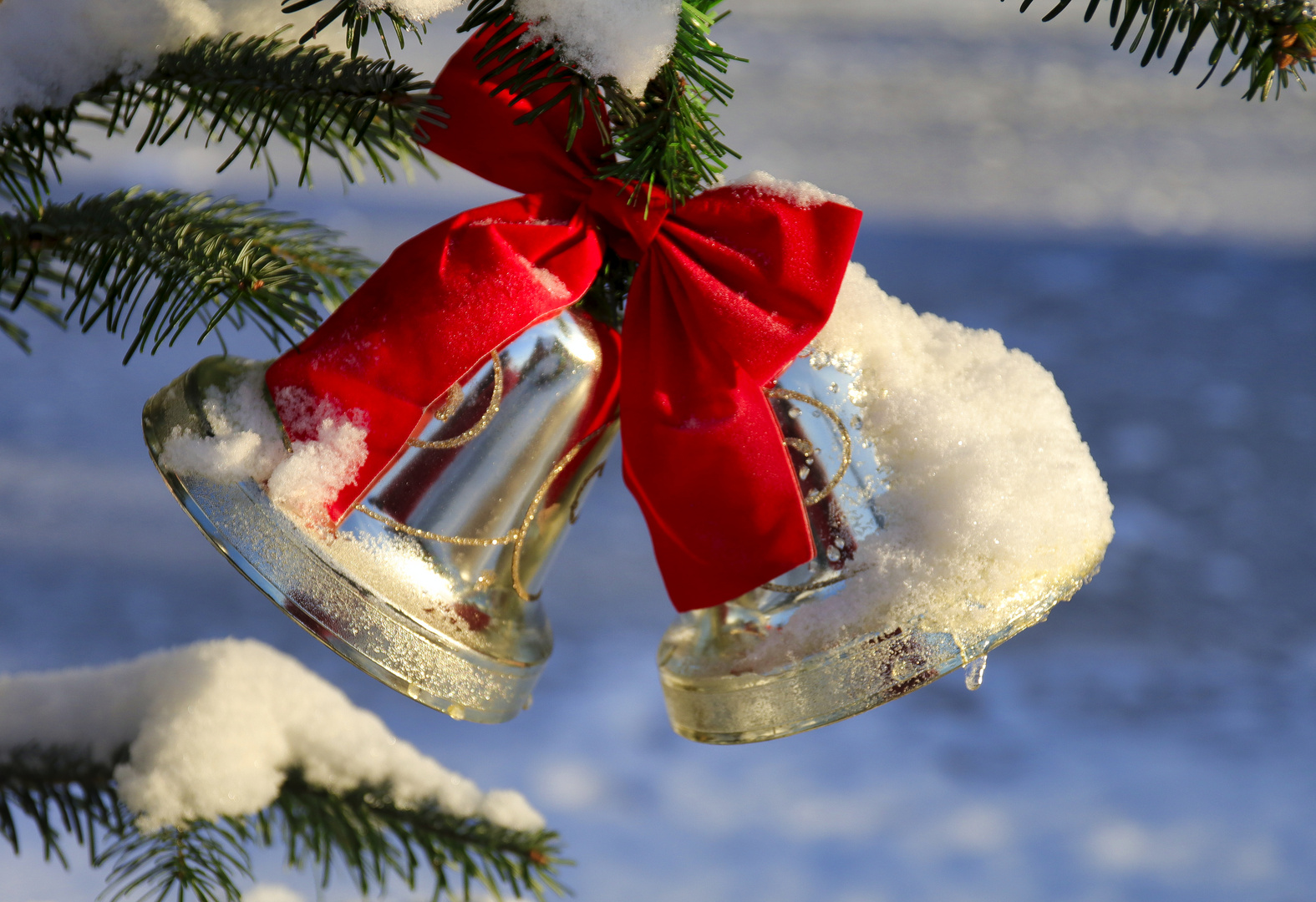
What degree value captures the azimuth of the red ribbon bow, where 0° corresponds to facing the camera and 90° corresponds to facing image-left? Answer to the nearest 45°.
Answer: approximately 0°
